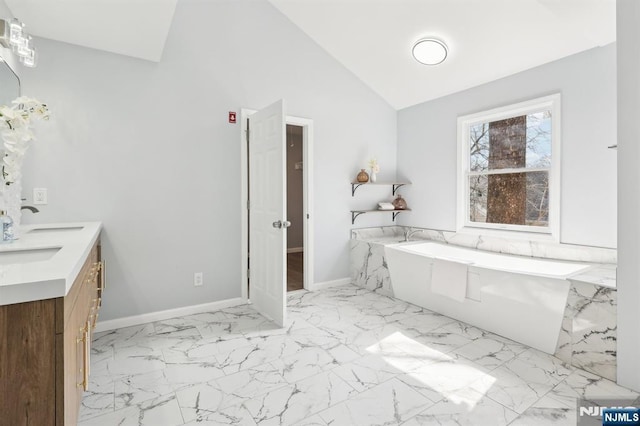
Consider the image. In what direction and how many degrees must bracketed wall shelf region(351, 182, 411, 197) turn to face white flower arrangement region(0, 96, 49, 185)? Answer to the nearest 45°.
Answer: approximately 90° to its right

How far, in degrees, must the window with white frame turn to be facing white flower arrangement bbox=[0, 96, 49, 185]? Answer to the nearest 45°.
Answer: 0° — it already faces it

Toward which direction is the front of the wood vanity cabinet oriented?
to the viewer's right

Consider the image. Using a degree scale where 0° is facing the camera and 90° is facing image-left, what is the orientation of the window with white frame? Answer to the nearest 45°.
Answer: approximately 45°

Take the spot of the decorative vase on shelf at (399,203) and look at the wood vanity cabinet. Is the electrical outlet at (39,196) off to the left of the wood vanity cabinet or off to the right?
right

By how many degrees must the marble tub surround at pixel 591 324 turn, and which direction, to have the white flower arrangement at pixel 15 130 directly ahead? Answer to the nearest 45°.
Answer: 0° — it already faces it
